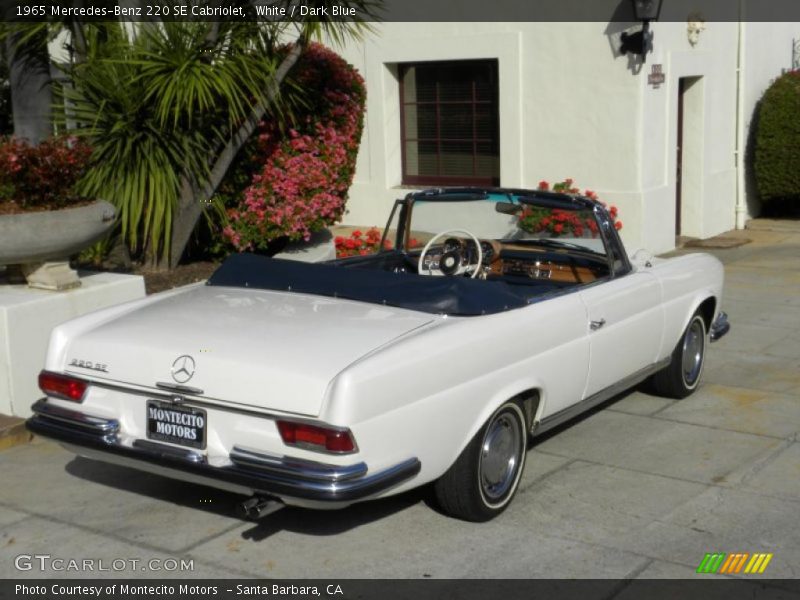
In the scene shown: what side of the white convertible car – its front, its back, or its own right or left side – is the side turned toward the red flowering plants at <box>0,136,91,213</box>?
left

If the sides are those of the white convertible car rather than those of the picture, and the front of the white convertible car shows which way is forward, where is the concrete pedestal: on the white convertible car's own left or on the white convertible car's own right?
on the white convertible car's own left

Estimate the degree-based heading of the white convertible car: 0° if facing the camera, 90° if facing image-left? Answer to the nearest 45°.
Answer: approximately 225°

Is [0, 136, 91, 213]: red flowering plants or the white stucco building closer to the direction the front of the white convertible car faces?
the white stucco building

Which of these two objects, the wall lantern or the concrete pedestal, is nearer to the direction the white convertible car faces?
the wall lantern

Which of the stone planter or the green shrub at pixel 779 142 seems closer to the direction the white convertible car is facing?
the green shrub

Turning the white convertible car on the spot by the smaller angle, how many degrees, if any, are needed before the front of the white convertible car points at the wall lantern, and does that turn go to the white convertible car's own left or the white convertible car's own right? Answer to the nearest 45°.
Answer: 0° — it already faces it

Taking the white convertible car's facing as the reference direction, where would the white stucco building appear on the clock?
The white stucco building is roughly at 11 o'clock from the white convertible car.

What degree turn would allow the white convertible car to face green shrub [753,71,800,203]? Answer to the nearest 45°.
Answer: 0° — it already faces it
